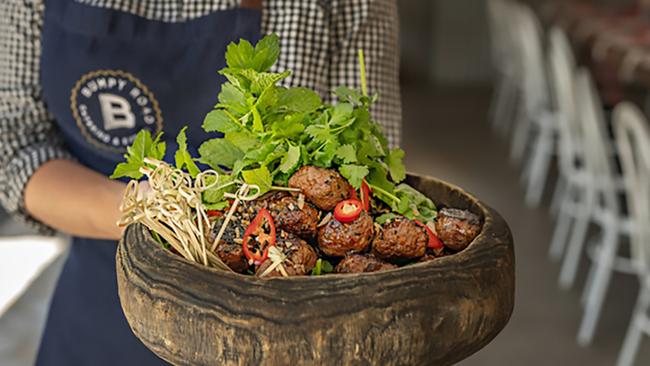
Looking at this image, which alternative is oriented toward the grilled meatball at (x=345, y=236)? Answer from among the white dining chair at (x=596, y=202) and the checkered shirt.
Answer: the checkered shirt

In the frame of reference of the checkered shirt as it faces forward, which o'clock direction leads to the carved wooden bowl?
The carved wooden bowl is roughly at 12 o'clock from the checkered shirt.

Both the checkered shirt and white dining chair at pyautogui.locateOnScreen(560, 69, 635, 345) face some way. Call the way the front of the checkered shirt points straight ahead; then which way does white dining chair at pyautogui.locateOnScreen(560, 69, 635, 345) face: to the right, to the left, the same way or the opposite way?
to the left

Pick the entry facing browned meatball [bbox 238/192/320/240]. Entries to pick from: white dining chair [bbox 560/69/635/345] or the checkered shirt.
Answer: the checkered shirt

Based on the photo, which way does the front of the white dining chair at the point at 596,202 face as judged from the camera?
facing away from the viewer and to the right of the viewer

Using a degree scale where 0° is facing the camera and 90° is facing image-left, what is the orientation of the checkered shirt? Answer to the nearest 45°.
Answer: approximately 0°

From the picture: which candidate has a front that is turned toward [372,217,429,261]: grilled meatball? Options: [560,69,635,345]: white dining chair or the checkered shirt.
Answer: the checkered shirt
